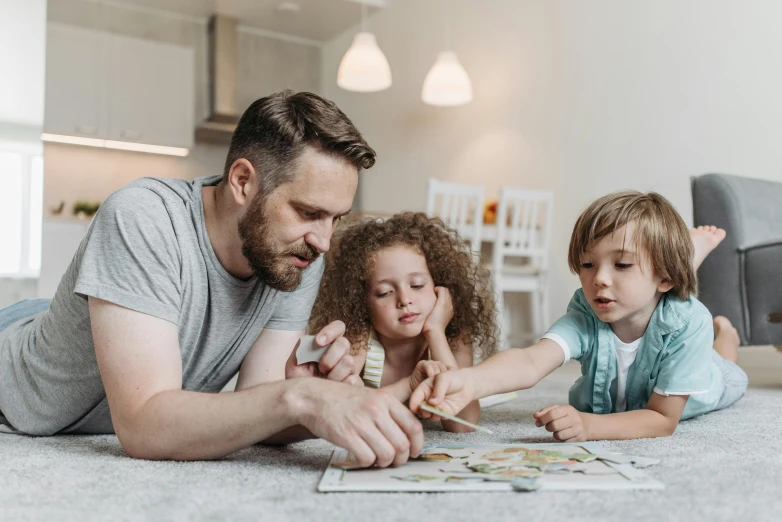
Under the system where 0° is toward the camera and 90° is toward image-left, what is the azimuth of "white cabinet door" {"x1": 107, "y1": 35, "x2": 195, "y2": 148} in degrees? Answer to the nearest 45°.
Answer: approximately 315°

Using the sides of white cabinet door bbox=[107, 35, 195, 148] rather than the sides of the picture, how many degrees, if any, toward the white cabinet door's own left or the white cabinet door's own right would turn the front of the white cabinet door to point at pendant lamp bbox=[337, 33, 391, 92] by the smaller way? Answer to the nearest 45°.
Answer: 0° — it already faces it

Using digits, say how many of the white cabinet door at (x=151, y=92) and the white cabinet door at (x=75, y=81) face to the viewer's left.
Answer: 0

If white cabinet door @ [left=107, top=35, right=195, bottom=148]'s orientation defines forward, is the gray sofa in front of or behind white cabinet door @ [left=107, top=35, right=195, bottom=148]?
in front

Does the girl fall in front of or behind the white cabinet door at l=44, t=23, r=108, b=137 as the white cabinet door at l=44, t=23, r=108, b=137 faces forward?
in front

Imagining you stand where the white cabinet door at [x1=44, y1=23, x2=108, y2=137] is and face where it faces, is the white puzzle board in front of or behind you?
in front

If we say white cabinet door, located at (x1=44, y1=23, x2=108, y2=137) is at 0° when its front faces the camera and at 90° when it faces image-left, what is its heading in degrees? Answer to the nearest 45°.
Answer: approximately 315°
